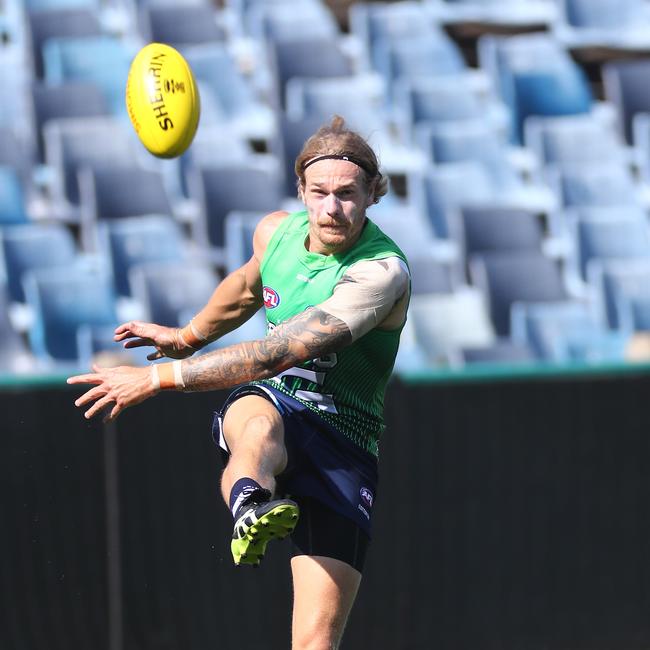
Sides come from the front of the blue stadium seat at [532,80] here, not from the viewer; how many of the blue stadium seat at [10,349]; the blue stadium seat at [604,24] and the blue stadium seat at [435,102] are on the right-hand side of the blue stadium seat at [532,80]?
2

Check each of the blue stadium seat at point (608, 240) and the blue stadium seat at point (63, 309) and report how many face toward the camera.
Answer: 2

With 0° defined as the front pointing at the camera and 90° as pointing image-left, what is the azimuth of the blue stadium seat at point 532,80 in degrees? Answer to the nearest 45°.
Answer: approximately 315°

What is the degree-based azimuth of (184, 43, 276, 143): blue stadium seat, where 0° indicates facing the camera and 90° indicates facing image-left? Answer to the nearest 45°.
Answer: approximately 315°

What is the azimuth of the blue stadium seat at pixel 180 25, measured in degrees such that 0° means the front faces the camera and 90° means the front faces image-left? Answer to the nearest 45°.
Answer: approximately 315°

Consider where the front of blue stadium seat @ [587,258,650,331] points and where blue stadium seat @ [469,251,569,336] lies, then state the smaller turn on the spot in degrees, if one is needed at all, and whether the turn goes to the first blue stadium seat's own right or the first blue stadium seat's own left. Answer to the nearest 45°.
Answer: approximately 90° to the first blue stadium seat's own right

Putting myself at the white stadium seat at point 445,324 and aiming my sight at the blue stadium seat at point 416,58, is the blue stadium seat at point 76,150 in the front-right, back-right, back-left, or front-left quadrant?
front-left

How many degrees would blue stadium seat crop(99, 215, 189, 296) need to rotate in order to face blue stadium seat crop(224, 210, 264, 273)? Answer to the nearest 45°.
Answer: approximately 45° to its left

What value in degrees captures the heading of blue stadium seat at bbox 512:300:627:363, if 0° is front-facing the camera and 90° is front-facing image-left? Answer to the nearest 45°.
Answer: approximately 315°

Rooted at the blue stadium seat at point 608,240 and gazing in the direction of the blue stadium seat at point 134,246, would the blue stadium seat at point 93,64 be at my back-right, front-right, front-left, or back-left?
front-right

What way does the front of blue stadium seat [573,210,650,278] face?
toward the camera

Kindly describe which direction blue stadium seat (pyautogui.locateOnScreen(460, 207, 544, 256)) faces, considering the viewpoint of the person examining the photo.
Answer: facing the viewer and to the right of the viewer

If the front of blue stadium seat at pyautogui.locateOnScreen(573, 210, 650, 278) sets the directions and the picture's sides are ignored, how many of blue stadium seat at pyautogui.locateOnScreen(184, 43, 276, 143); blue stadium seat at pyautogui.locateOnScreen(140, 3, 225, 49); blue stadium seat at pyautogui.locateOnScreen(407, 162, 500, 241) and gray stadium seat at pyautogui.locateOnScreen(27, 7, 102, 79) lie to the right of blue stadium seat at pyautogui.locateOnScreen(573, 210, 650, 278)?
4

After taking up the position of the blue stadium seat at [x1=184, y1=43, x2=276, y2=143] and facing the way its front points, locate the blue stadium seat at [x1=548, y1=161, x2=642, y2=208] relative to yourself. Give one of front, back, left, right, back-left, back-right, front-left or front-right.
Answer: front-left

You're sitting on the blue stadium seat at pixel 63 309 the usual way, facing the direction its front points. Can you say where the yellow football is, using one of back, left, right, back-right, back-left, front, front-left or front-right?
front
